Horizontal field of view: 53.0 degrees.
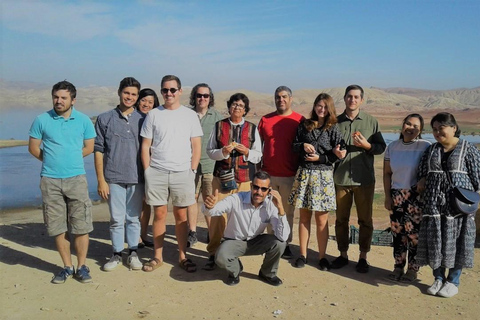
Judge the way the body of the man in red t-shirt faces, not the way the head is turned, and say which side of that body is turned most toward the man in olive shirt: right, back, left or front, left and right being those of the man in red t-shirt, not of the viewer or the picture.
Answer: left

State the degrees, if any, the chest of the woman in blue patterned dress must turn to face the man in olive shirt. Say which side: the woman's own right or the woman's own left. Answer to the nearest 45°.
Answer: approximately 45° to the woman's own right

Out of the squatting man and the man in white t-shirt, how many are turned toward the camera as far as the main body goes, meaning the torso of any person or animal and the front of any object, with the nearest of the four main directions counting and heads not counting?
2

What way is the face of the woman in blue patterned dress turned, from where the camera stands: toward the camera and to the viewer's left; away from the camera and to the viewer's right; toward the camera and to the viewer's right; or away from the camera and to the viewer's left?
toward the camera and to the viewer's left

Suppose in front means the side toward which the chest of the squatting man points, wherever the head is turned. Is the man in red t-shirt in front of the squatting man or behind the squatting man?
behind

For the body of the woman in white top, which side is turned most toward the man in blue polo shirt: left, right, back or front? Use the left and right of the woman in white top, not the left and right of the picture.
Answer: right

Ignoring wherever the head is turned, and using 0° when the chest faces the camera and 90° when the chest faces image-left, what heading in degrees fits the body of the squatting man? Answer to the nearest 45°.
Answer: approximately 0°

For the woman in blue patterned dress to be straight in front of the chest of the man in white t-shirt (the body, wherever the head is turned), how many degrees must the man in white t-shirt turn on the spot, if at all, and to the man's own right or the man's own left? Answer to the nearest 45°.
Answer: approximately 90° to the man's own left
